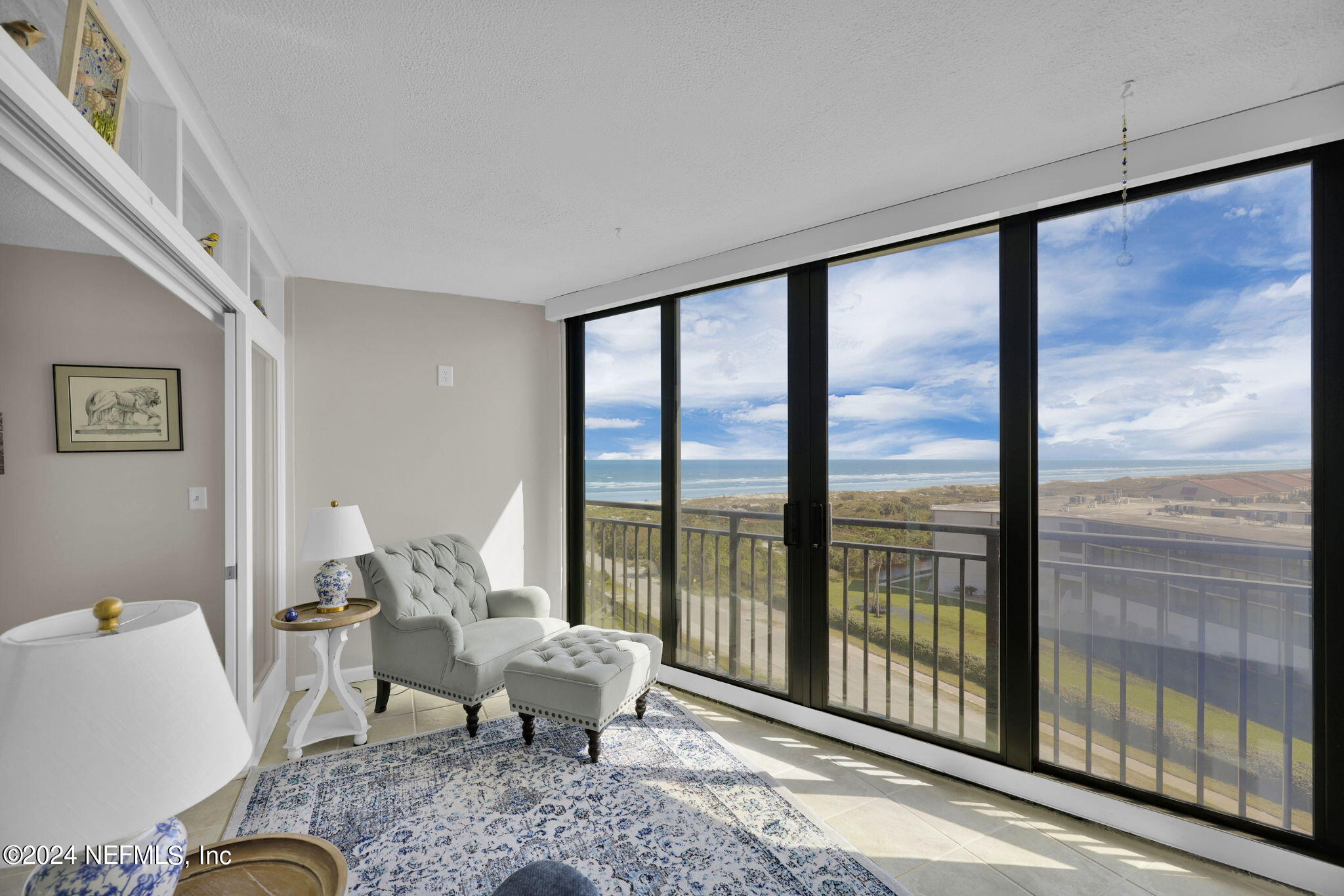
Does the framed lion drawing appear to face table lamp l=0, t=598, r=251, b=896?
yes

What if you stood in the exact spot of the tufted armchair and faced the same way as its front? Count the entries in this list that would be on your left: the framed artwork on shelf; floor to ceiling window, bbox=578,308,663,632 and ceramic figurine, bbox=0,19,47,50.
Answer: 1

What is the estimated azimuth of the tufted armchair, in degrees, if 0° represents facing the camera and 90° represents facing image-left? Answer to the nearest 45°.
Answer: approximately 315°

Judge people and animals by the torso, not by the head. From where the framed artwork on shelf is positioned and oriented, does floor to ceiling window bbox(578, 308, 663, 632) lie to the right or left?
on its left

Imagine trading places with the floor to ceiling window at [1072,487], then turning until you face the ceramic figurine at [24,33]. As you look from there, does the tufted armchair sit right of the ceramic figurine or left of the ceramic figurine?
right

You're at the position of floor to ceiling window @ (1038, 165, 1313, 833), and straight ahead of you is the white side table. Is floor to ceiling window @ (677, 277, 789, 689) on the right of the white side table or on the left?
right

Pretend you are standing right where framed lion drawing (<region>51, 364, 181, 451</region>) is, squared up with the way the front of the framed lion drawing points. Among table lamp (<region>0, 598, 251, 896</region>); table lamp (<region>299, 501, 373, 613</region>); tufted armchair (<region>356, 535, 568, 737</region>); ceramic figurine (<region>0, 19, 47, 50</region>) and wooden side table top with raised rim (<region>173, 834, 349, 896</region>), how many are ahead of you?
3

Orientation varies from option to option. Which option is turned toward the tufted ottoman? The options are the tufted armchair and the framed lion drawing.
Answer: the tufted armchair
